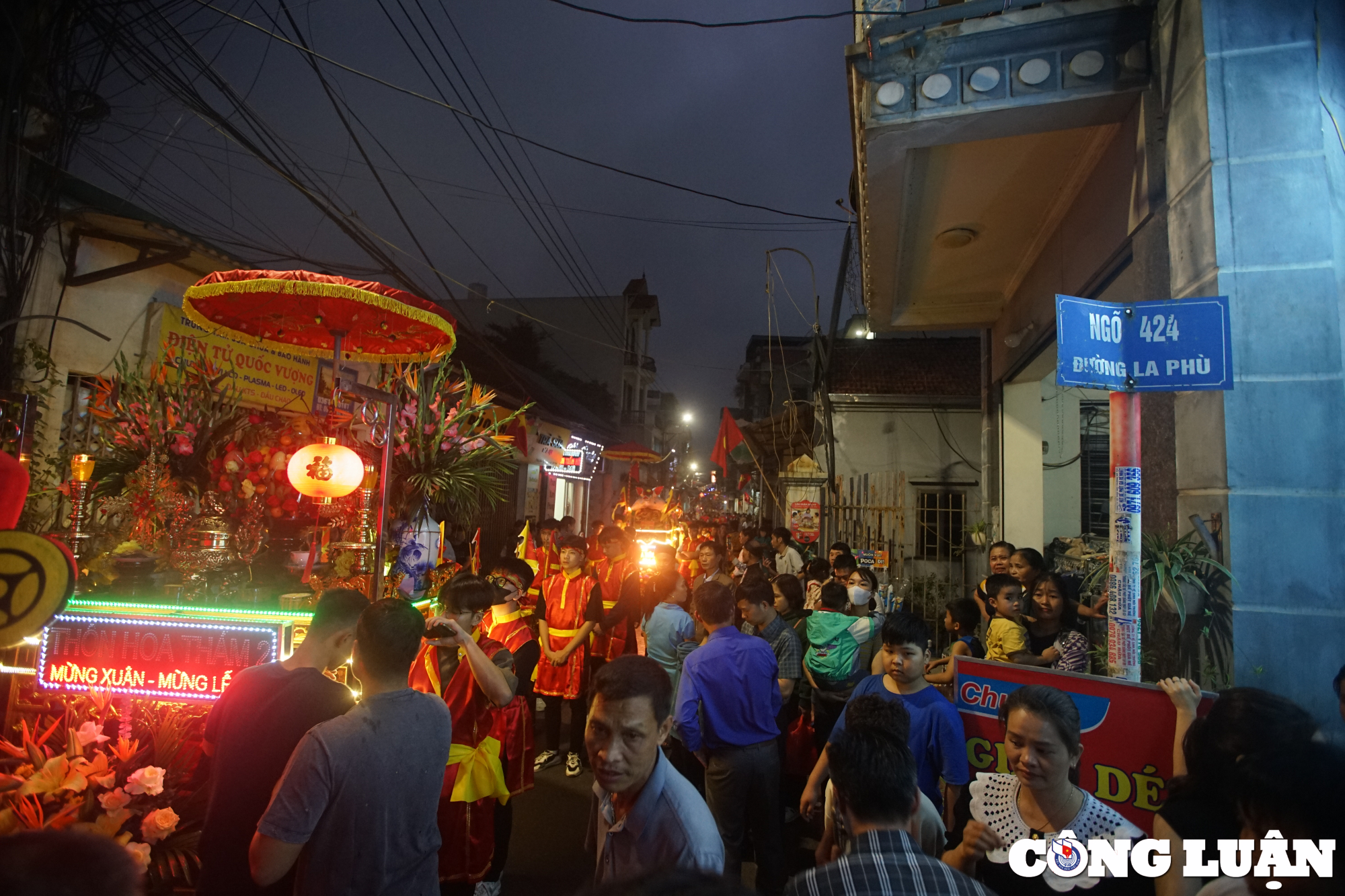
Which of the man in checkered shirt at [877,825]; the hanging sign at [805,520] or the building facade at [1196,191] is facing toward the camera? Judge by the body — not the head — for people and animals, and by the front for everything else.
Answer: the hanging sign

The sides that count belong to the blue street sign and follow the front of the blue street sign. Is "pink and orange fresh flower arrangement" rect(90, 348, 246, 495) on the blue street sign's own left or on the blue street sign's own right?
on the blue street sign's own right

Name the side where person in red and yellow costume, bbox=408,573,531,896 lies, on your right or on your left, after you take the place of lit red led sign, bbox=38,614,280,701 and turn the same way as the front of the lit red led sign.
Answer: on your left

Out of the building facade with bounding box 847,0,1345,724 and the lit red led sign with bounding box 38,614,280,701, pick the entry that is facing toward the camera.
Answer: the lit red led sign

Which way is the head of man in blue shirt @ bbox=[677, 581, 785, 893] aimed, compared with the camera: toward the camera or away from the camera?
away from the camera

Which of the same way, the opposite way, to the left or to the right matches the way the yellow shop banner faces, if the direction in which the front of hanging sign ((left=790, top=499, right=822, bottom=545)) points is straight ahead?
to the left

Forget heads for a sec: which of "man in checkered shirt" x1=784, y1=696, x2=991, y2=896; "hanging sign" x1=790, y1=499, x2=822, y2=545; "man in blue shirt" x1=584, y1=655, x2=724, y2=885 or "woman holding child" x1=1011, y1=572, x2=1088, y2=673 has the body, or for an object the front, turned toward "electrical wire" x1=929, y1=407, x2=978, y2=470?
the man in checkered shirt

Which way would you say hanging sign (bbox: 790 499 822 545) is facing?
toward the camera

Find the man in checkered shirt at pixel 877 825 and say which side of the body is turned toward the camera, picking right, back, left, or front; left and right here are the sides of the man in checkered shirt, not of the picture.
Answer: back

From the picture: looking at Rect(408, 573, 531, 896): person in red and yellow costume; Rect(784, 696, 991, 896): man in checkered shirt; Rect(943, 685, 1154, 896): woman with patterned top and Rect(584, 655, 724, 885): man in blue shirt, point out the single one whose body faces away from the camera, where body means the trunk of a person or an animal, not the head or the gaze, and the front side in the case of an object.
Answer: the man in checkered shirt

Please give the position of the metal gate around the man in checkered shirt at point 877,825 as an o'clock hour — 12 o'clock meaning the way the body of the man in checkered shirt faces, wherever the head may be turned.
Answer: The metal gate is roughly at 12 o'clock from the man in checkered shirt.

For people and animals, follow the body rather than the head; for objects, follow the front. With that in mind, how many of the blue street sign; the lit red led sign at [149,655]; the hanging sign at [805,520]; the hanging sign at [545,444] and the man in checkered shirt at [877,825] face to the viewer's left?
0

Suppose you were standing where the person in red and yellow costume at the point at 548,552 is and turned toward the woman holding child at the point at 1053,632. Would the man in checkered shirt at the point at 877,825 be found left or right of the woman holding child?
right

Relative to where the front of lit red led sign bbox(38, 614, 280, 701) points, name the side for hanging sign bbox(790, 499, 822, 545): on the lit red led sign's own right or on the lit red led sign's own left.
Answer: on the lit red led sign's own left

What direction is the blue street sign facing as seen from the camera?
toward the camera

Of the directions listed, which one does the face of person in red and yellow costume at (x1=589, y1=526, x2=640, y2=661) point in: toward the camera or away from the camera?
toward the camera

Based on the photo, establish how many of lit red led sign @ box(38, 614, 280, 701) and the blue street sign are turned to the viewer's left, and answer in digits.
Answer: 0
